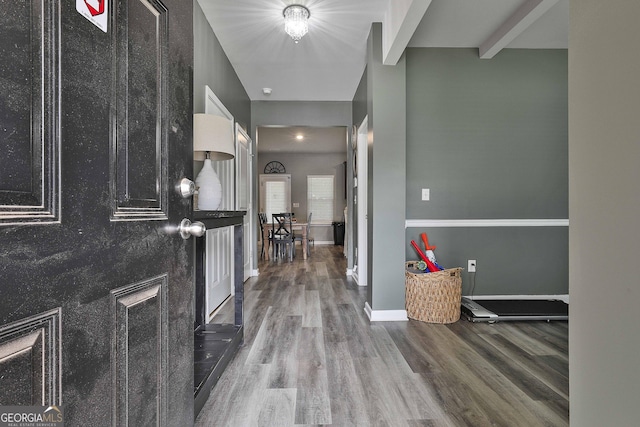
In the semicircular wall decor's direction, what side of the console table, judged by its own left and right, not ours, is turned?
left

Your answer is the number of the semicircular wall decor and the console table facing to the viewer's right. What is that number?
1

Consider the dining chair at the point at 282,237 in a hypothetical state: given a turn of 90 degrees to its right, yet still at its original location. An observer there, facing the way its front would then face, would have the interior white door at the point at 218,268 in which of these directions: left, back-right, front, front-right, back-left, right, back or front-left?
right

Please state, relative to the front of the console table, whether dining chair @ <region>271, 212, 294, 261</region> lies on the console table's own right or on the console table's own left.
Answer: on the console table's own left

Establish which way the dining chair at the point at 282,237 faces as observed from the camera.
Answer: facing away from the viewer

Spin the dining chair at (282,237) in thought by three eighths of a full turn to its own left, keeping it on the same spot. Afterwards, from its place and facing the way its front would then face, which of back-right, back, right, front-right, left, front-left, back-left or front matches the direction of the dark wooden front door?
front-left

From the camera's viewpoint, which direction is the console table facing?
to the viewer's right

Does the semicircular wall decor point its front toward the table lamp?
yes

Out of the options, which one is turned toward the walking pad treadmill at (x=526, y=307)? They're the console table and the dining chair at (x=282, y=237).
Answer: the console table
